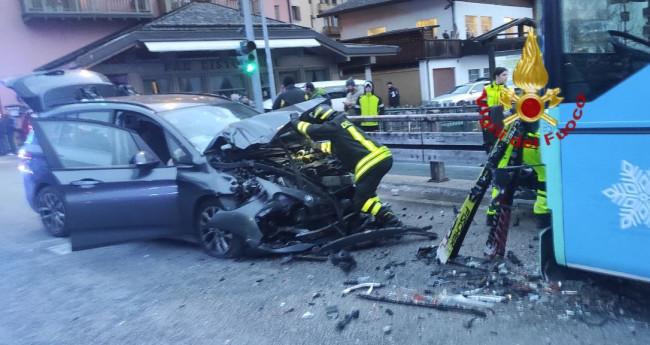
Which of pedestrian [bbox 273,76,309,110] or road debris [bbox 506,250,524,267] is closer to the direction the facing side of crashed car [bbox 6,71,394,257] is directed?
the road debris

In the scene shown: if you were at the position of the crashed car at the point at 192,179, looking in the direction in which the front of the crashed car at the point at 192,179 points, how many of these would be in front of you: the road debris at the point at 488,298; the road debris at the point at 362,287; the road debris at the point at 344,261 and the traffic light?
3

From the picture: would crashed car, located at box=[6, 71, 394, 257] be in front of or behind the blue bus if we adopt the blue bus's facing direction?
in front

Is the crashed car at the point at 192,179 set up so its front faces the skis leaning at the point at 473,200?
yes

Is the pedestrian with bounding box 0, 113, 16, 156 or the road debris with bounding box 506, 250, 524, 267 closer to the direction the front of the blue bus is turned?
the pedestrian

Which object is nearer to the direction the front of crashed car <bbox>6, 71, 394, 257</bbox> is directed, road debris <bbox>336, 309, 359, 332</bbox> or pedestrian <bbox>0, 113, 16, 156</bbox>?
the road debris

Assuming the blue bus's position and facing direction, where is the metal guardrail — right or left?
on its right

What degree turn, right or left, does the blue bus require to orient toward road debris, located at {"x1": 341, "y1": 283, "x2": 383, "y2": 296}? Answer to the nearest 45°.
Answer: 0° — it already faces it

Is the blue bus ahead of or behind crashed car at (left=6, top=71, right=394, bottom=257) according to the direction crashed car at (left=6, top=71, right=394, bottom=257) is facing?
ahead

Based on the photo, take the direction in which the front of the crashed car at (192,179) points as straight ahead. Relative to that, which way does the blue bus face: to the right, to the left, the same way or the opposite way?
the opposite way

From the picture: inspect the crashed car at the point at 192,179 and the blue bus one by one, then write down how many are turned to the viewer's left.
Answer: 1

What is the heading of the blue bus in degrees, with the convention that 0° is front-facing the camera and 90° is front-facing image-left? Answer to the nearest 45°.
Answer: approximately 90°

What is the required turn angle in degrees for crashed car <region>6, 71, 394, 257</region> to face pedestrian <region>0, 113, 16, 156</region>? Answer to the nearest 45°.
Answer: approximately 135° to its left
